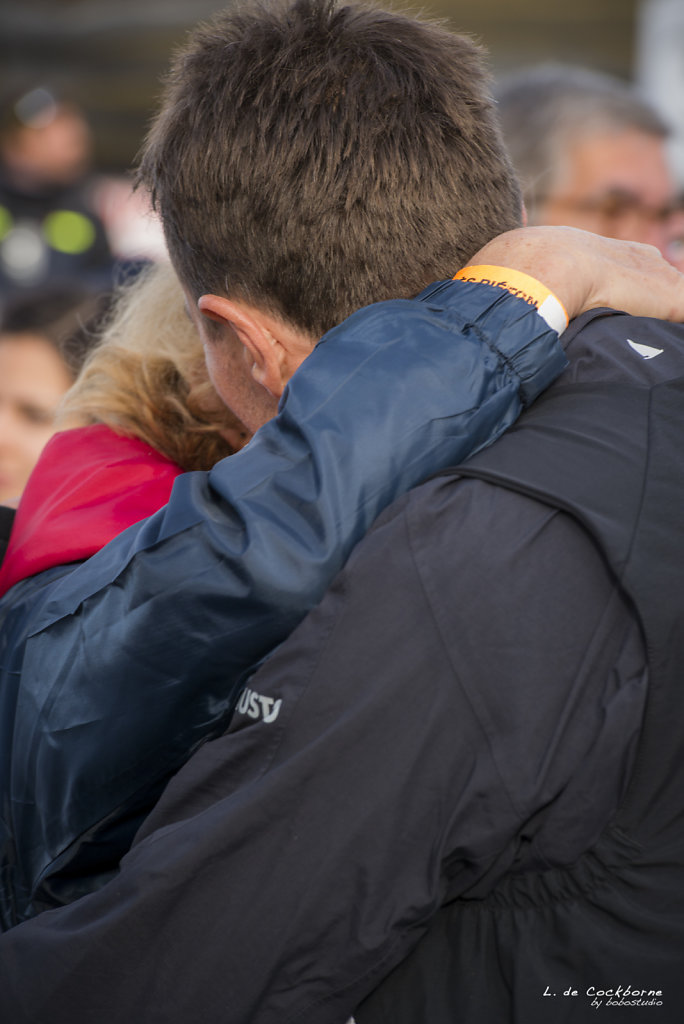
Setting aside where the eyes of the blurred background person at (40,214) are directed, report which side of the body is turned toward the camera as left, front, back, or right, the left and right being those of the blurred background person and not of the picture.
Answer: front

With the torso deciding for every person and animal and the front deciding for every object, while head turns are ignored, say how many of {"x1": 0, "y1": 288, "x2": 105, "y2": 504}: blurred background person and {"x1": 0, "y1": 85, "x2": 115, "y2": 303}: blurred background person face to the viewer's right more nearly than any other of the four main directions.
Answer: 0

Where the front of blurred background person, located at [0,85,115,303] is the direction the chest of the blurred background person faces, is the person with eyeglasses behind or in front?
in front

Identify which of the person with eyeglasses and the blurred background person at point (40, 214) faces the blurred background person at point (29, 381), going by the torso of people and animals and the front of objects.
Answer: the blurred background person at point (40, 214)

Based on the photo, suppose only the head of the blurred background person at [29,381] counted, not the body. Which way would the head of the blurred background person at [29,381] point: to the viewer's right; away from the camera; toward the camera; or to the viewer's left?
toward the camera

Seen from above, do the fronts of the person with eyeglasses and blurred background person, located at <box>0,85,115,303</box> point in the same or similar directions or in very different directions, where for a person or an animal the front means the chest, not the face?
same or similar directions

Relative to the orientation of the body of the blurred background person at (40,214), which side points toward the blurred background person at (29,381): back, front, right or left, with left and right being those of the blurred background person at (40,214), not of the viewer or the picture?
front

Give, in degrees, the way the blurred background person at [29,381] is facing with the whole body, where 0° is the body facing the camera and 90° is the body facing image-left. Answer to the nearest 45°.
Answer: approximately 45°

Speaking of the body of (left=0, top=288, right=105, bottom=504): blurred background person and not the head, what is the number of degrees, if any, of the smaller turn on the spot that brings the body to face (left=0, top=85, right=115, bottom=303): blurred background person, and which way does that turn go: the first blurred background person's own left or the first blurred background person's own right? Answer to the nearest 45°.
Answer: approximately 135° to the first blurred background person's own right

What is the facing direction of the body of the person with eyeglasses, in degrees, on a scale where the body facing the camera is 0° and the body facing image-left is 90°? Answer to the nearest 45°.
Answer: approximately 315°

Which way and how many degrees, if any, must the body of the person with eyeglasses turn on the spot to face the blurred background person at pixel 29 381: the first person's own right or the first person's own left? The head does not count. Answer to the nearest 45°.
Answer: approximately 135° to the first person's own right

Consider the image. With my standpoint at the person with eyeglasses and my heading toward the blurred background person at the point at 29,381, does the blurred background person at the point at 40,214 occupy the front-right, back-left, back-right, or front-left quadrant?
front-right

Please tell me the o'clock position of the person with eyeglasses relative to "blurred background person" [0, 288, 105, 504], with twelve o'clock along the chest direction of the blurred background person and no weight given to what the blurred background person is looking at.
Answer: The person with eyeglasses is roughly at 8 o'clock from the blurred background person.

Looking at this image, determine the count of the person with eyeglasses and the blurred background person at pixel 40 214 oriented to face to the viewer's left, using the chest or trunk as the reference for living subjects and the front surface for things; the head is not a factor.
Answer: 0

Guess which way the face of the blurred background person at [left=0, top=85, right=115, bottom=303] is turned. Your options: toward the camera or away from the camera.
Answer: toward the camera
